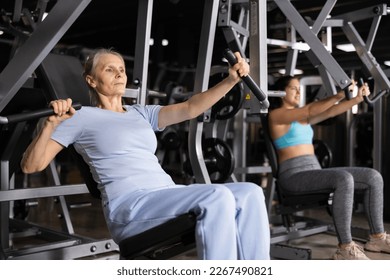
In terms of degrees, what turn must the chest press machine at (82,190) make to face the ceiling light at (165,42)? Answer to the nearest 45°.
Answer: approximately 135° to its left

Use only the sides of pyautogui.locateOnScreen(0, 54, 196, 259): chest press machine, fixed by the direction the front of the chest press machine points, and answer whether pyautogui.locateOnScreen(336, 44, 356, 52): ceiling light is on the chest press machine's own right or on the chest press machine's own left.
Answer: on the chest press machine's own left

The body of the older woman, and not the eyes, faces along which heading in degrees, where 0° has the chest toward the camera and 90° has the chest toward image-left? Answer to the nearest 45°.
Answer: approximately 315°

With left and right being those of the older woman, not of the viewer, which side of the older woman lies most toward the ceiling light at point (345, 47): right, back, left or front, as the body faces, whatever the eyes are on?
left

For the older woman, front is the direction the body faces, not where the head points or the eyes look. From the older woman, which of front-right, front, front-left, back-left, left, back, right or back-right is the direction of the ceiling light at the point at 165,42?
back-left

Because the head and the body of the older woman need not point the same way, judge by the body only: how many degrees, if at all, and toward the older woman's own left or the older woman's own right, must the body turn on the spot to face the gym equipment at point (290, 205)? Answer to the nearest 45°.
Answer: approximately 90° to the older woman's own left

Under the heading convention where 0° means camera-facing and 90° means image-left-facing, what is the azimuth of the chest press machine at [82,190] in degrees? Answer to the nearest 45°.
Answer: approximately 315°
